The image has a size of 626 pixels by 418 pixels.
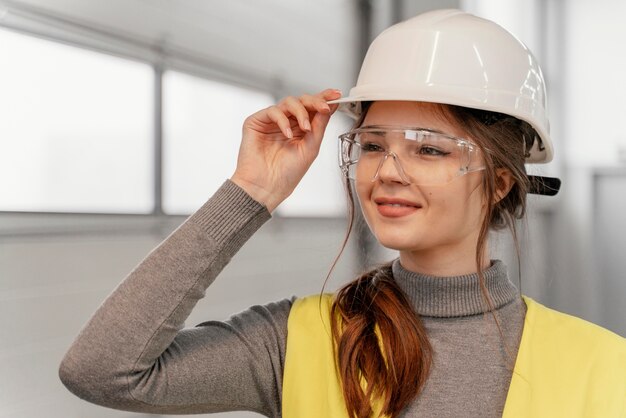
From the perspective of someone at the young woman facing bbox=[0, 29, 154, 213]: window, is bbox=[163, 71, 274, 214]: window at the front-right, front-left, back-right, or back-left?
front-right

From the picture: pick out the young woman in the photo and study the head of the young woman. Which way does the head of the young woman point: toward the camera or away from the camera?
toward the camera
